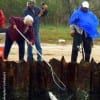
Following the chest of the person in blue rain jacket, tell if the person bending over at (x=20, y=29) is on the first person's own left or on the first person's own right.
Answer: on the first person's own right

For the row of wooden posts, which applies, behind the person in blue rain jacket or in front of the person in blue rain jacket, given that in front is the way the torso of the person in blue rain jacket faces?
in front

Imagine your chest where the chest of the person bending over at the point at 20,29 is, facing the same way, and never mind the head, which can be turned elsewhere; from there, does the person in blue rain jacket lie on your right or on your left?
on your left

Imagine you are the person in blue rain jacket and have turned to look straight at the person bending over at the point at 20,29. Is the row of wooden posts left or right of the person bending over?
left

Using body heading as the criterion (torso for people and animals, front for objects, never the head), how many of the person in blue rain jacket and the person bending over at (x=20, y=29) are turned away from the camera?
0

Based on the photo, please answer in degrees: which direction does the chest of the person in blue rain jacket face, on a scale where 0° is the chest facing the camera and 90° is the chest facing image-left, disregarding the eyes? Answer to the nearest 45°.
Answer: approximately 0°
